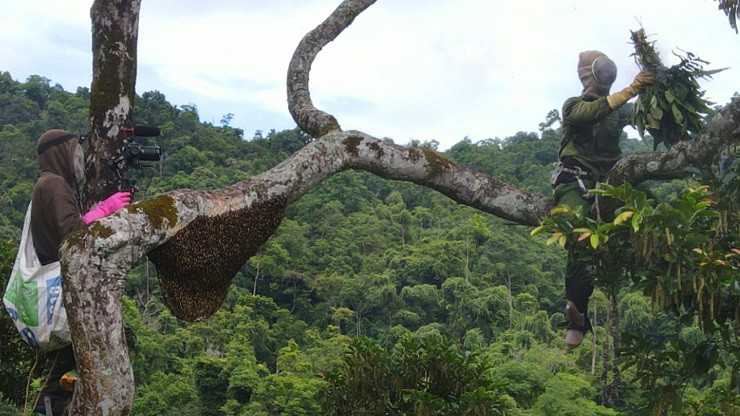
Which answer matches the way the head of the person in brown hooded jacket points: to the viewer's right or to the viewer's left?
to the viewer's right

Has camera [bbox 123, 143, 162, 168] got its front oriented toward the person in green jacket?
yes

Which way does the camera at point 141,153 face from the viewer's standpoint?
to the viewer's right

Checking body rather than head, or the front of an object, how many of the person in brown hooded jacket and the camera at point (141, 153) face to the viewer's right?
2

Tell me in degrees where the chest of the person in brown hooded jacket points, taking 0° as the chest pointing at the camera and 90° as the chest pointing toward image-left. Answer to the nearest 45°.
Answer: approximately 270°
